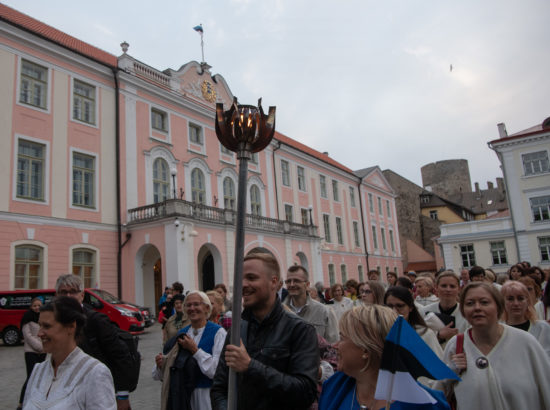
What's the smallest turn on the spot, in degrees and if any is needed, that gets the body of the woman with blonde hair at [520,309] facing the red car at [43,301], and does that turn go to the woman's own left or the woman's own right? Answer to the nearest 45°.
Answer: approximately 90° to the woman's own right

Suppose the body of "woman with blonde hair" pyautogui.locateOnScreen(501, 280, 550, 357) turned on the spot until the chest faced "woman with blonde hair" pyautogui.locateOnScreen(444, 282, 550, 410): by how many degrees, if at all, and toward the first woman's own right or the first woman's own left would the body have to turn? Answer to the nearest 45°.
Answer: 0° — they already face them

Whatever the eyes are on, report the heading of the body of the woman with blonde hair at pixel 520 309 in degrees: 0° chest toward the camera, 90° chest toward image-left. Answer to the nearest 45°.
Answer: approximately 0°

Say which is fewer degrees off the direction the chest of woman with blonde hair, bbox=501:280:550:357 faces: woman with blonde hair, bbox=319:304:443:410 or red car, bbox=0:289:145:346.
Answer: the woman with blonde hair

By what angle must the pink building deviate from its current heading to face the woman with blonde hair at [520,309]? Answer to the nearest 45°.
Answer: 0° — it already faces them

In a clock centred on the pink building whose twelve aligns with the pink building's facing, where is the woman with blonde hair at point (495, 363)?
The woman with blonde hair is roughly at 1 o'clock from the pink building.

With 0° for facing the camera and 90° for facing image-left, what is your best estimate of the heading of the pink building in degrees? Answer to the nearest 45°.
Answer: approximately 315°

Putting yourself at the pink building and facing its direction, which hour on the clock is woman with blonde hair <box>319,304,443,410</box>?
The woman with blonde hair is roughly at 1 o'clock from the pink building.
